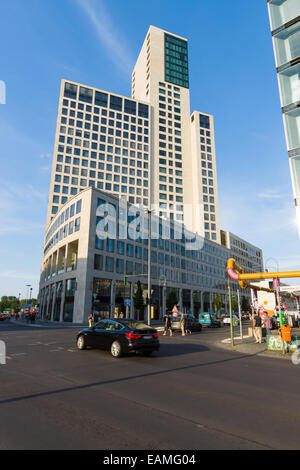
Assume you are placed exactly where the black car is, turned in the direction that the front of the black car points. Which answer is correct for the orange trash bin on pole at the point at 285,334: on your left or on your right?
on your right

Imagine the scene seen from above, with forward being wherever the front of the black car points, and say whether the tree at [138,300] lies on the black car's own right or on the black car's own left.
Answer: on the black car's own right

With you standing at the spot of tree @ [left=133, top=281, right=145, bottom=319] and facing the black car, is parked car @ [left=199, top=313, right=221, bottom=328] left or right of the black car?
left

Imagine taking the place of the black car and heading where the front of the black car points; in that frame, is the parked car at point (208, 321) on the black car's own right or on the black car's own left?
on the black car's own right

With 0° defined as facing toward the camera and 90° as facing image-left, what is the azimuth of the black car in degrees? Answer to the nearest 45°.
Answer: approximately 135°

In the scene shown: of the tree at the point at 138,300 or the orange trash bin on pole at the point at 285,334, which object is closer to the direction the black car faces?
the tree
